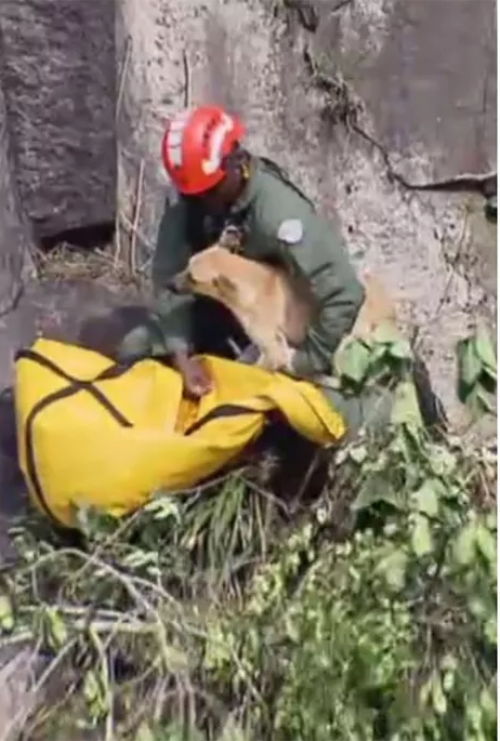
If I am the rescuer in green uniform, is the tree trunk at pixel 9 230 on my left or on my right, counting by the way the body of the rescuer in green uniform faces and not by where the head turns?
on my right

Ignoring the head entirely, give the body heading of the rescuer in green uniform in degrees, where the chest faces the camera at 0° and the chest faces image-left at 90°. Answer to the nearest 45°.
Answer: approximately 45°

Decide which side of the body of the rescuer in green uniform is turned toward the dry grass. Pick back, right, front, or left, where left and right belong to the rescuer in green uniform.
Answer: right

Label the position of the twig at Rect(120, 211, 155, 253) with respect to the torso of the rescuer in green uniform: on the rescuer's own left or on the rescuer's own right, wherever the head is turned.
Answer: on the rescuer's own right

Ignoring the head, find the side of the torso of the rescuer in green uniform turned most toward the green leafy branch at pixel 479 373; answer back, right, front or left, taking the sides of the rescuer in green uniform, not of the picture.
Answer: left
